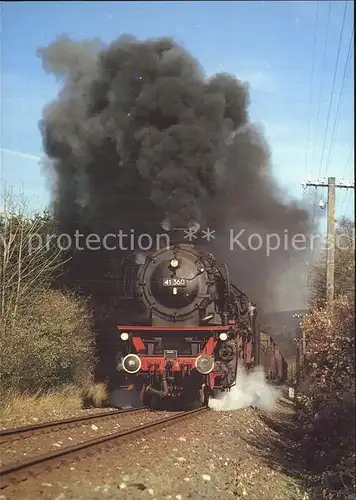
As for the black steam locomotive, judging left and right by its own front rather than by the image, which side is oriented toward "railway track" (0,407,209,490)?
front

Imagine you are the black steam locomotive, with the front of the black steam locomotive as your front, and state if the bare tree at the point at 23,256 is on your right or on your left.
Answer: on your right

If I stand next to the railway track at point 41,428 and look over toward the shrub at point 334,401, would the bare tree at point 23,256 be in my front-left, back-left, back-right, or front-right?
back-left

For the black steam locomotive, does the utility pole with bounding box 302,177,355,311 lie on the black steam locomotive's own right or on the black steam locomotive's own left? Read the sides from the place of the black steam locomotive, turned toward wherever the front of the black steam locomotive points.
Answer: on the black steam locomotive's own left

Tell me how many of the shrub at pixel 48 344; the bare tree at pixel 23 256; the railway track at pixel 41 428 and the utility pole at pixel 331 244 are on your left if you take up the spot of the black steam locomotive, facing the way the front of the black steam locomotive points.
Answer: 1

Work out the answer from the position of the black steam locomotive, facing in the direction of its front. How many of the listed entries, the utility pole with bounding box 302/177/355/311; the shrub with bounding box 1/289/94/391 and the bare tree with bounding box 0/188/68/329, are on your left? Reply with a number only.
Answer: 1

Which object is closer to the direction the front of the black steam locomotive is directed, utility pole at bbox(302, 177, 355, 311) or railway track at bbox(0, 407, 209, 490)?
the railway track

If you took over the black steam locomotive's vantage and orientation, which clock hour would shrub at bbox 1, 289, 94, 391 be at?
The shrub is roughly at 4 o'clock from the black steam locomotive.

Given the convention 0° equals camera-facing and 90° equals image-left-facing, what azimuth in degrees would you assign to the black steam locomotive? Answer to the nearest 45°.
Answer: approximately 0°

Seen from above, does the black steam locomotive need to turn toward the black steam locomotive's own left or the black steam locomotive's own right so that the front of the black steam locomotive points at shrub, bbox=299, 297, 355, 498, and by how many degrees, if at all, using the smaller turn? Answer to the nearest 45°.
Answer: approximately 45° to the black steam locomotive's own left

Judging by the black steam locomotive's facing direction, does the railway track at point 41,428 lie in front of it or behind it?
in front
